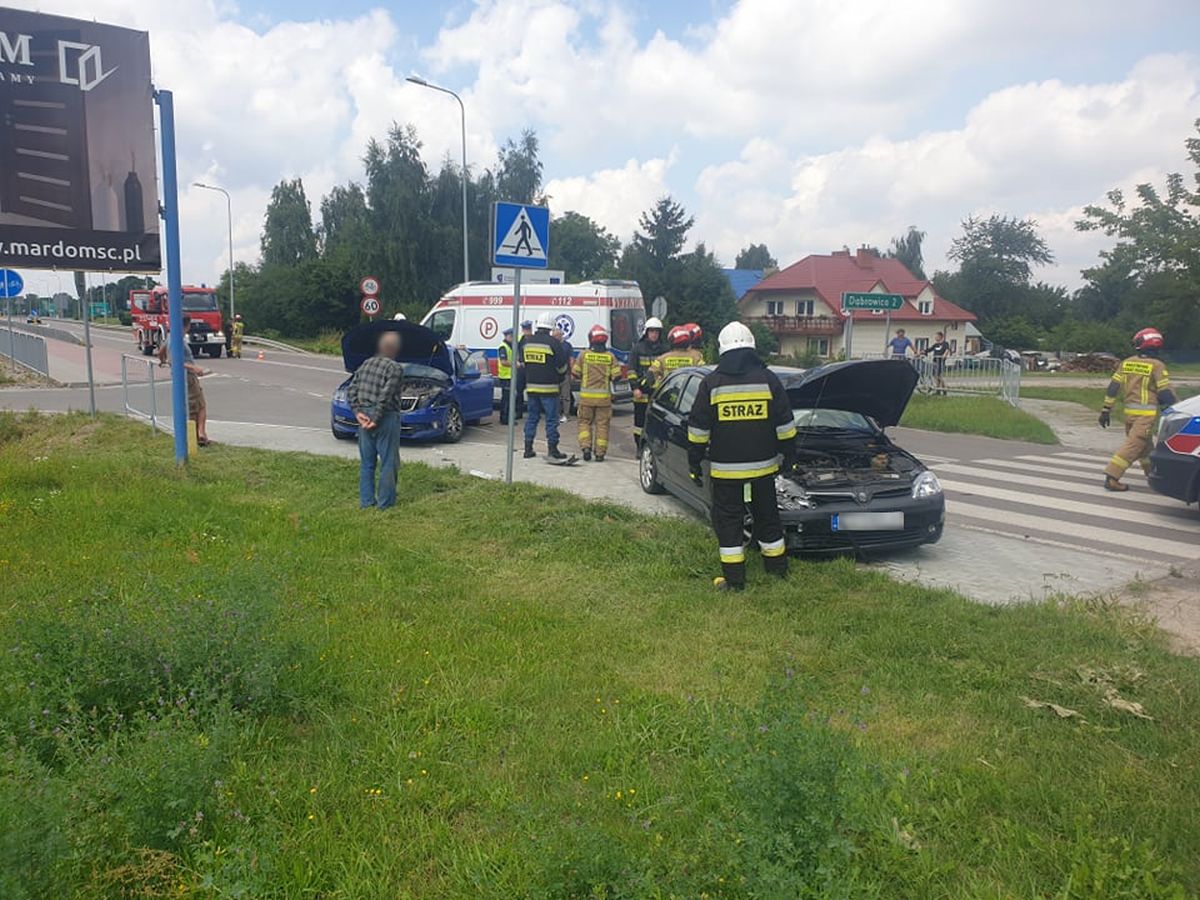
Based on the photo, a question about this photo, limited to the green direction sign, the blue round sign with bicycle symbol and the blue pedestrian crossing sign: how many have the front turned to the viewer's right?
0

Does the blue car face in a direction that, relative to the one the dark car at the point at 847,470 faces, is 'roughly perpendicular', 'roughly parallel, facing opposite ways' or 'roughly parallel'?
roughly perpendicular

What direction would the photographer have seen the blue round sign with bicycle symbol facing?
facing the viewer

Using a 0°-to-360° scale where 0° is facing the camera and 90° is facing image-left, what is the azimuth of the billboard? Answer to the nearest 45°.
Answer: approximately 315°

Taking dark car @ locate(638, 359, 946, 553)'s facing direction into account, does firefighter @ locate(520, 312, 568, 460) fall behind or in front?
behind

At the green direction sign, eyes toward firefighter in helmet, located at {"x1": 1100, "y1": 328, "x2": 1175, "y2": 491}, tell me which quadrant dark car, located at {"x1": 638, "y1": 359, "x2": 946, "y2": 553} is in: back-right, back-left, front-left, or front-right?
front-right

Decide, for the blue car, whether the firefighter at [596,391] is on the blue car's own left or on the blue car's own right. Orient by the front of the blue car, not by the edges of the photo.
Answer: on the blue car's own left

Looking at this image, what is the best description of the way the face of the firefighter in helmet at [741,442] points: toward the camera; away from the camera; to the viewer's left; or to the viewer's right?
away from the camera

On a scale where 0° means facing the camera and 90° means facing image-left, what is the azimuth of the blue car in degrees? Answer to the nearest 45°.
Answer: approximately 45°

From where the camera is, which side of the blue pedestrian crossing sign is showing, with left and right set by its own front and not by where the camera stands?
front

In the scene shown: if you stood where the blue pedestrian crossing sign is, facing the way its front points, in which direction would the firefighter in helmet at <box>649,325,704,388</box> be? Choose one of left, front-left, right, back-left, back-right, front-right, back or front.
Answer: back-left
